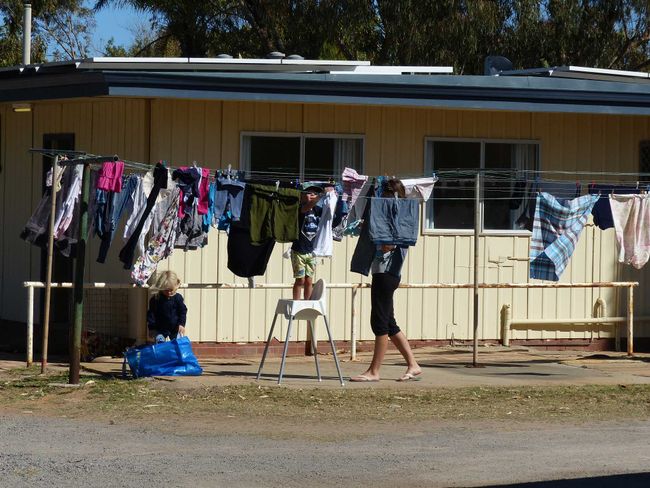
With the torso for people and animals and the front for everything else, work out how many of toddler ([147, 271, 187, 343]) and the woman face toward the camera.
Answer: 1

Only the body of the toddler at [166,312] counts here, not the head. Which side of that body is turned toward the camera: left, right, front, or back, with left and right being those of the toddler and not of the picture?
front

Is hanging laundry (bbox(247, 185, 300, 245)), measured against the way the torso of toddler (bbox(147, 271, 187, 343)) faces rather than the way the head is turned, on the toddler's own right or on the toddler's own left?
on the toddler's own left

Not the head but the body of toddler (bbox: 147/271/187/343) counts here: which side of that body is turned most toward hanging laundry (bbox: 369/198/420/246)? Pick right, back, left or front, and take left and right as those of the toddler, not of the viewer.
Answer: left

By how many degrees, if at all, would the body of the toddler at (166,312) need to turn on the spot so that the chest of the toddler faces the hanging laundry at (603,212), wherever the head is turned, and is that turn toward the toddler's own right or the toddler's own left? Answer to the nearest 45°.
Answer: approximately 90° to the toddler's own left

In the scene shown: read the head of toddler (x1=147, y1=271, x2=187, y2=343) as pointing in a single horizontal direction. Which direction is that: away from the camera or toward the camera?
toward the camera
